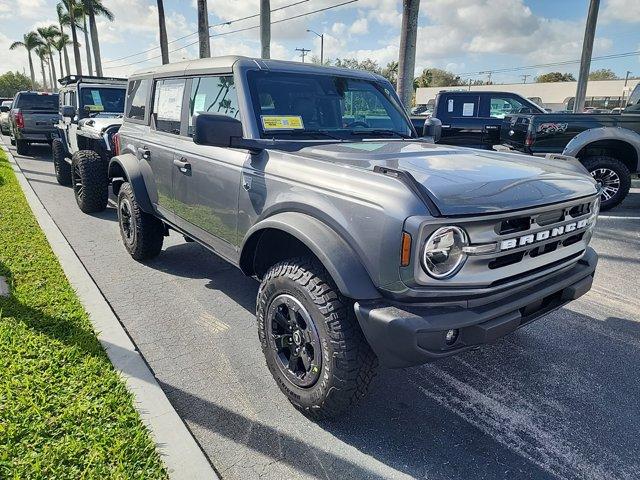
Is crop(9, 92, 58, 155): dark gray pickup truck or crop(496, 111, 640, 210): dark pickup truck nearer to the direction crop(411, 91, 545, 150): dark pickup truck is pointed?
the dark pickup truck

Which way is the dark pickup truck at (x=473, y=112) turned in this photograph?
to the viewer's right

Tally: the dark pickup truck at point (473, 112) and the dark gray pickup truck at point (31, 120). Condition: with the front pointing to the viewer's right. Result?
1

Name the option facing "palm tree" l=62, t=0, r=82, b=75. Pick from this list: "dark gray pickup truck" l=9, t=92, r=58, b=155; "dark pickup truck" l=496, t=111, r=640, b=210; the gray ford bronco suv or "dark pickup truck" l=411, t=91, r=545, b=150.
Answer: the dark gray pickup truck

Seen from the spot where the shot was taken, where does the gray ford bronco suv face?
facing the viewer and to the right of the viewer

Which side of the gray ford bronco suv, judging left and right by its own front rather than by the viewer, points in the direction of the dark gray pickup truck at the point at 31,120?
back

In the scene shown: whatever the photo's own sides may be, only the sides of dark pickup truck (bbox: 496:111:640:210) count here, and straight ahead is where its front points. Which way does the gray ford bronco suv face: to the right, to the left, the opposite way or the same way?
to the right

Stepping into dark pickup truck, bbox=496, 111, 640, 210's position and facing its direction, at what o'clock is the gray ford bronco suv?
The gray ford bronco suv is roughly at 5 o'clock from the dark pickup truck.

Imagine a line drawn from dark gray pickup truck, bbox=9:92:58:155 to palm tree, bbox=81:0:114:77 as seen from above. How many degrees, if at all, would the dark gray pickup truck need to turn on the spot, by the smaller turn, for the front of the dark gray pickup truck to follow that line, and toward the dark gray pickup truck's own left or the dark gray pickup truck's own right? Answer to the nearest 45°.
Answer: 0° — it already faces it

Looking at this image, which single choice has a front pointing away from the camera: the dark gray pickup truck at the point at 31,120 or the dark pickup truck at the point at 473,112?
the dark gray pickup truck

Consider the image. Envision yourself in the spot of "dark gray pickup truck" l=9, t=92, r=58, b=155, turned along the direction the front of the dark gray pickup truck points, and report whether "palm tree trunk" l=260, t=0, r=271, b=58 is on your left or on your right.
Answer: on your right

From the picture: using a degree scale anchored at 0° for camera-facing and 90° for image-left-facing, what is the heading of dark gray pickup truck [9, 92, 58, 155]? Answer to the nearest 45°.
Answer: approximately 180°

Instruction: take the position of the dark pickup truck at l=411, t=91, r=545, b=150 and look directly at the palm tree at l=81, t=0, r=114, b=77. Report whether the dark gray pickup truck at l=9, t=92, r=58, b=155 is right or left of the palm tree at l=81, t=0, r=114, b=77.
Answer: left

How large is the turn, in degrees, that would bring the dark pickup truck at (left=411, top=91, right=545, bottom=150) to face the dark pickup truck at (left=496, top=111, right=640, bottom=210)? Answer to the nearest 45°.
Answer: approximately 45° to its right

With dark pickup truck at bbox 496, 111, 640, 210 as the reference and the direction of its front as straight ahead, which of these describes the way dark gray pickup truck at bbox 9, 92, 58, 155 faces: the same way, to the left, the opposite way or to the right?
to the left

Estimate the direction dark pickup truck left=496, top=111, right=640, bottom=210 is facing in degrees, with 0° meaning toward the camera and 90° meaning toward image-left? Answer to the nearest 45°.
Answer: approximately 225°

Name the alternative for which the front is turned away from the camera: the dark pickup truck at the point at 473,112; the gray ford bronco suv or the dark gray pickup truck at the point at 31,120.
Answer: the dark gray pickup truck
